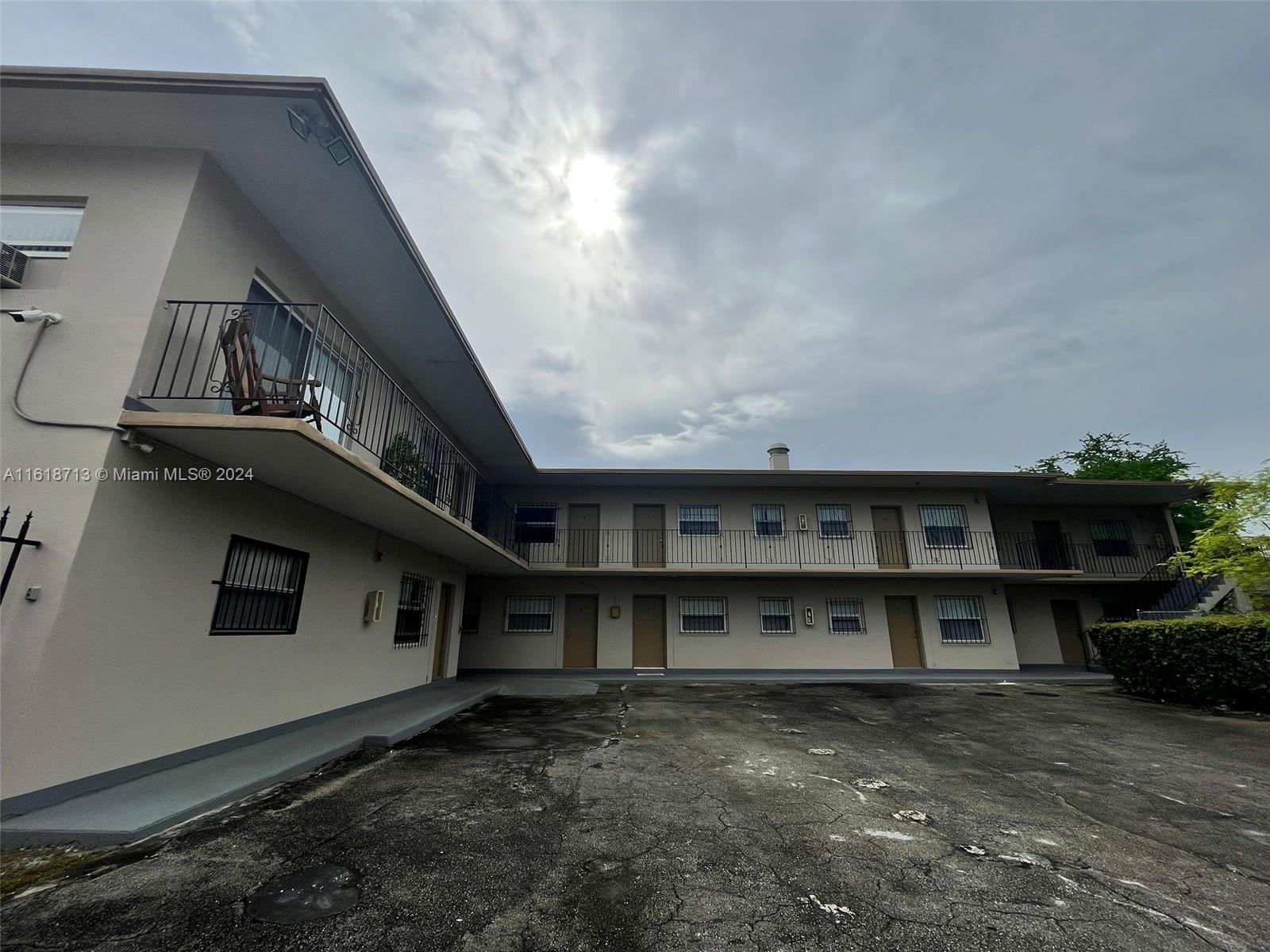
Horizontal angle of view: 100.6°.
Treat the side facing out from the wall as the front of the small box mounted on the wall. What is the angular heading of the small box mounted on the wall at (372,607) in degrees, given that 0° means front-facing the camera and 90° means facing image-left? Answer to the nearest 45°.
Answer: approximately 315°

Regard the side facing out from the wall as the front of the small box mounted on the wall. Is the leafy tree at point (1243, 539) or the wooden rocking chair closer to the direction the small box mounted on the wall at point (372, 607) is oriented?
the leafy tree
